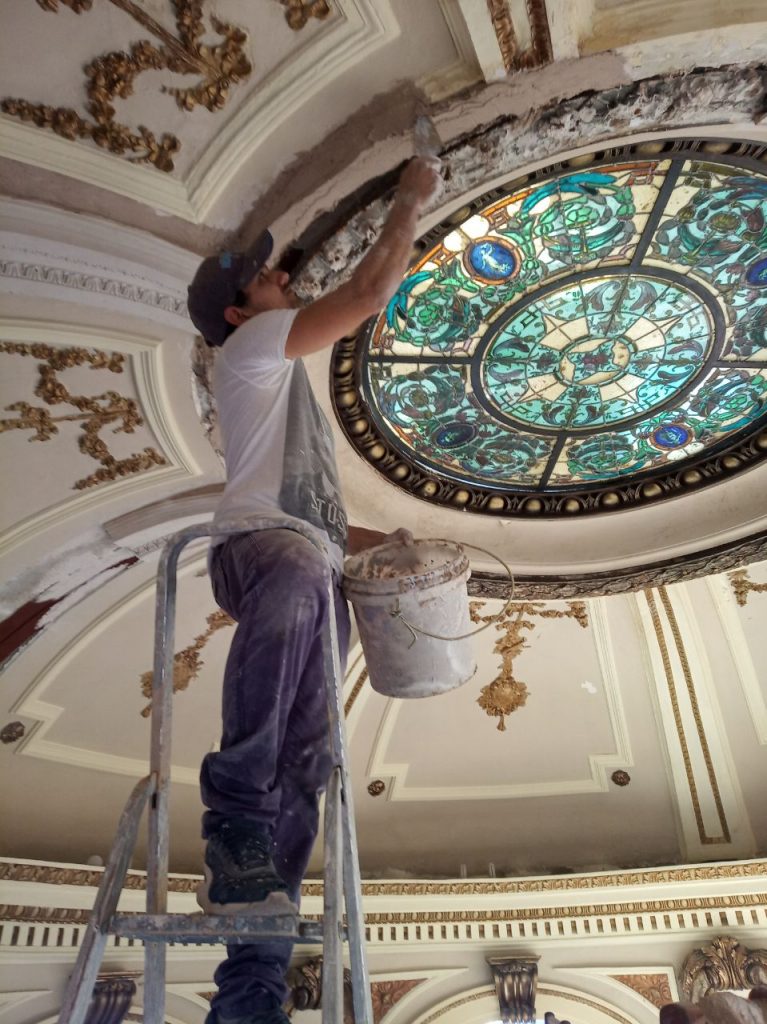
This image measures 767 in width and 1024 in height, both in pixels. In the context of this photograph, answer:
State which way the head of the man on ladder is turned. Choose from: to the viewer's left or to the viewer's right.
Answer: to the viewer's right

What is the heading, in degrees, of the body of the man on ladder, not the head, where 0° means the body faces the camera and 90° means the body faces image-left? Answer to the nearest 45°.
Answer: approximately 270°
